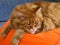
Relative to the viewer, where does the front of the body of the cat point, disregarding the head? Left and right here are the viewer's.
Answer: facing the viewer and to the left of the viewer
